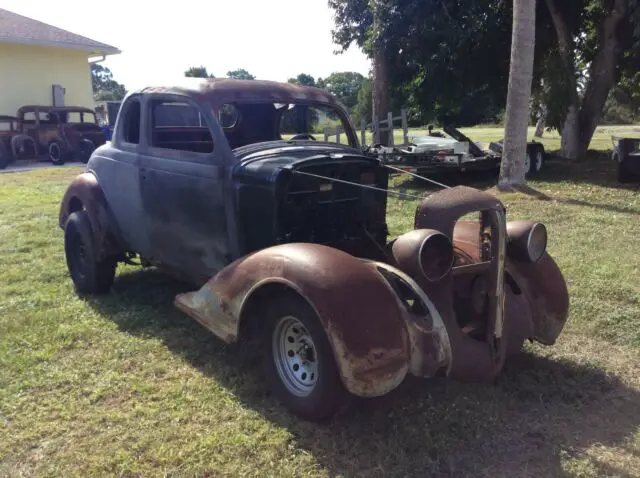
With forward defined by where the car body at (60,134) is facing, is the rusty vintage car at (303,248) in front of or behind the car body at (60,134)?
in front

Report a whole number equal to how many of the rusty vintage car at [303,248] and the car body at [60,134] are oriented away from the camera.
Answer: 0

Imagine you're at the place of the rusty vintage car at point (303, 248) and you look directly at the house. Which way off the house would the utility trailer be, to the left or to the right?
right

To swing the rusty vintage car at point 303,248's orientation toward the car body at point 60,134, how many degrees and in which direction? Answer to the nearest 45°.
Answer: approximately 180°

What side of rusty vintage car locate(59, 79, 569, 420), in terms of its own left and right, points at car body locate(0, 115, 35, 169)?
back

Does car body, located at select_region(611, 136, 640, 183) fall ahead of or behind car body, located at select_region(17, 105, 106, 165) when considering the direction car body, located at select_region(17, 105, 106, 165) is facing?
ahead

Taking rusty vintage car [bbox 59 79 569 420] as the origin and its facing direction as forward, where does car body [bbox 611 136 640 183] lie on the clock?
The car body is roughly at 9 o'clock from the rusty vintage car.

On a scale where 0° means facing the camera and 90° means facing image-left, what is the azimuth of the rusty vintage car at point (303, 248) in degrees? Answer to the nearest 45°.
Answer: approximately 315°

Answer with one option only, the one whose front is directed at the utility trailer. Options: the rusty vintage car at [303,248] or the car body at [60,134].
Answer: the car body
